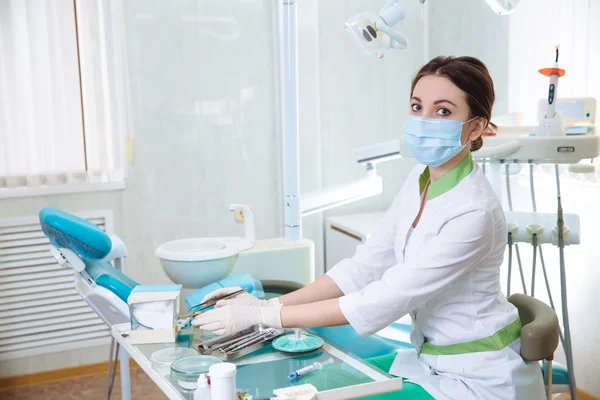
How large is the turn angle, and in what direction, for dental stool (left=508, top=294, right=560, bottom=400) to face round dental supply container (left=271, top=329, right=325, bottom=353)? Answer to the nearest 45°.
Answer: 0° — it already faces it

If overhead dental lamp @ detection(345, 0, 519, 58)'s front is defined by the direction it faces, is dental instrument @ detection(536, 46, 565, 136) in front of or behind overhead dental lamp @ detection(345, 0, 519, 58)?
behind

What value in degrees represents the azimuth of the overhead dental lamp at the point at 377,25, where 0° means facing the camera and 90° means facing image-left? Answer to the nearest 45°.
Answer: approximately 45°

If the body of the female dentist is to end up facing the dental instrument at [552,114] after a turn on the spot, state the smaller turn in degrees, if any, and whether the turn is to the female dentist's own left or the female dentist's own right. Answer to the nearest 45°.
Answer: approximately 180°

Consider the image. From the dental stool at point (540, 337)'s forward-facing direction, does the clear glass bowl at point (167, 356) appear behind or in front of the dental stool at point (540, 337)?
in front

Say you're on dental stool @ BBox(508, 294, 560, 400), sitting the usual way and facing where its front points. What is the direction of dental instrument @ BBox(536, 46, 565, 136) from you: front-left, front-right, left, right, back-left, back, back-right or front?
right

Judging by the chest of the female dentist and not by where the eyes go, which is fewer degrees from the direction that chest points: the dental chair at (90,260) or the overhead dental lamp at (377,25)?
the dental chair

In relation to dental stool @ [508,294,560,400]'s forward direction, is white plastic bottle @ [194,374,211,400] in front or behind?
in front

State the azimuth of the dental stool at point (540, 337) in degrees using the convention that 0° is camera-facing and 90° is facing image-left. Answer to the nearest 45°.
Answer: approximately 90°
